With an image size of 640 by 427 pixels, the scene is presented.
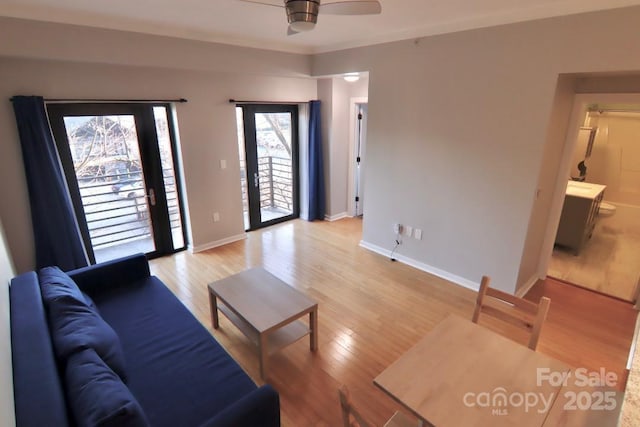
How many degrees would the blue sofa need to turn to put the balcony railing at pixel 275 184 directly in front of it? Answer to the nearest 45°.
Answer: approximately 45° to its left

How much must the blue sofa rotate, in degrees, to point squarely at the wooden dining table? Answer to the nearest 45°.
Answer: approximately 45° to its right

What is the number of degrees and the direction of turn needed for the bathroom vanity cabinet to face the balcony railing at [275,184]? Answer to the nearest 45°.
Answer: approximately 180°

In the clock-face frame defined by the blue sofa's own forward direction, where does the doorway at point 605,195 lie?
The doorway is roughly at 12 o'clock from the blue sofa.

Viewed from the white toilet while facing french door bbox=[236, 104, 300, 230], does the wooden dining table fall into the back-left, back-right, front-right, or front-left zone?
front-left

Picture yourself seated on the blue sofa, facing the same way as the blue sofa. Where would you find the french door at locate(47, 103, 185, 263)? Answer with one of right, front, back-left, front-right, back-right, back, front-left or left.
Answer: left

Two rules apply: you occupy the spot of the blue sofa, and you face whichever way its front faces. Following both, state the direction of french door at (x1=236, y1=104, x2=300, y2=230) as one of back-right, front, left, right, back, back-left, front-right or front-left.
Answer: front-left

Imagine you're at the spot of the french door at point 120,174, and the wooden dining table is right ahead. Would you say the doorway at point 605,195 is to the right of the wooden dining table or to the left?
left

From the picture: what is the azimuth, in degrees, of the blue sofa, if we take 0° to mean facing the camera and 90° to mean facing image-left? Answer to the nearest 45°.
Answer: approximately 270°

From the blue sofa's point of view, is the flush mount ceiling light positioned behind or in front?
in front

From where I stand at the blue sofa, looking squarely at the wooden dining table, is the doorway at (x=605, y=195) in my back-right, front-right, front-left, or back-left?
front-left

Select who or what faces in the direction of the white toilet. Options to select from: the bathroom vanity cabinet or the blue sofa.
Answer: the blue sofa
